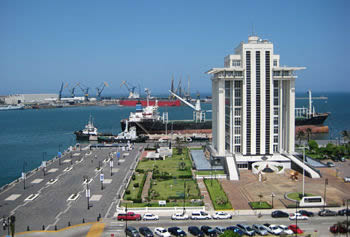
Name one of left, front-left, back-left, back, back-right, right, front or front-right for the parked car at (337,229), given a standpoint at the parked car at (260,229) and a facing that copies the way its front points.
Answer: front-left

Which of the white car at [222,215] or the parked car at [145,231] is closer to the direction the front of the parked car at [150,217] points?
the white car

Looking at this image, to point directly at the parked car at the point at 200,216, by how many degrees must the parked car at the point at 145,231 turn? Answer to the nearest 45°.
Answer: approximately 90° to its left

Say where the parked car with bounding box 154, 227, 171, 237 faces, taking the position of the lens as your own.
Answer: facing the viewer and to the right of the viewer

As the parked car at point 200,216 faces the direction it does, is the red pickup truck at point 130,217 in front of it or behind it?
behind

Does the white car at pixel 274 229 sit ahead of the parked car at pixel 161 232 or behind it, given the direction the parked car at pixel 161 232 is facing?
ahead

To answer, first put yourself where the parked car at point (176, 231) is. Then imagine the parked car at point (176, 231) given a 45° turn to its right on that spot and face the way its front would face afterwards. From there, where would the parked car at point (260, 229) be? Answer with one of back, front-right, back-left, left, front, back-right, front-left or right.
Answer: left

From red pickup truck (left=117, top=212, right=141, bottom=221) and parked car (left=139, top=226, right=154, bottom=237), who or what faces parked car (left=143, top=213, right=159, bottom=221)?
the red pickup truck
